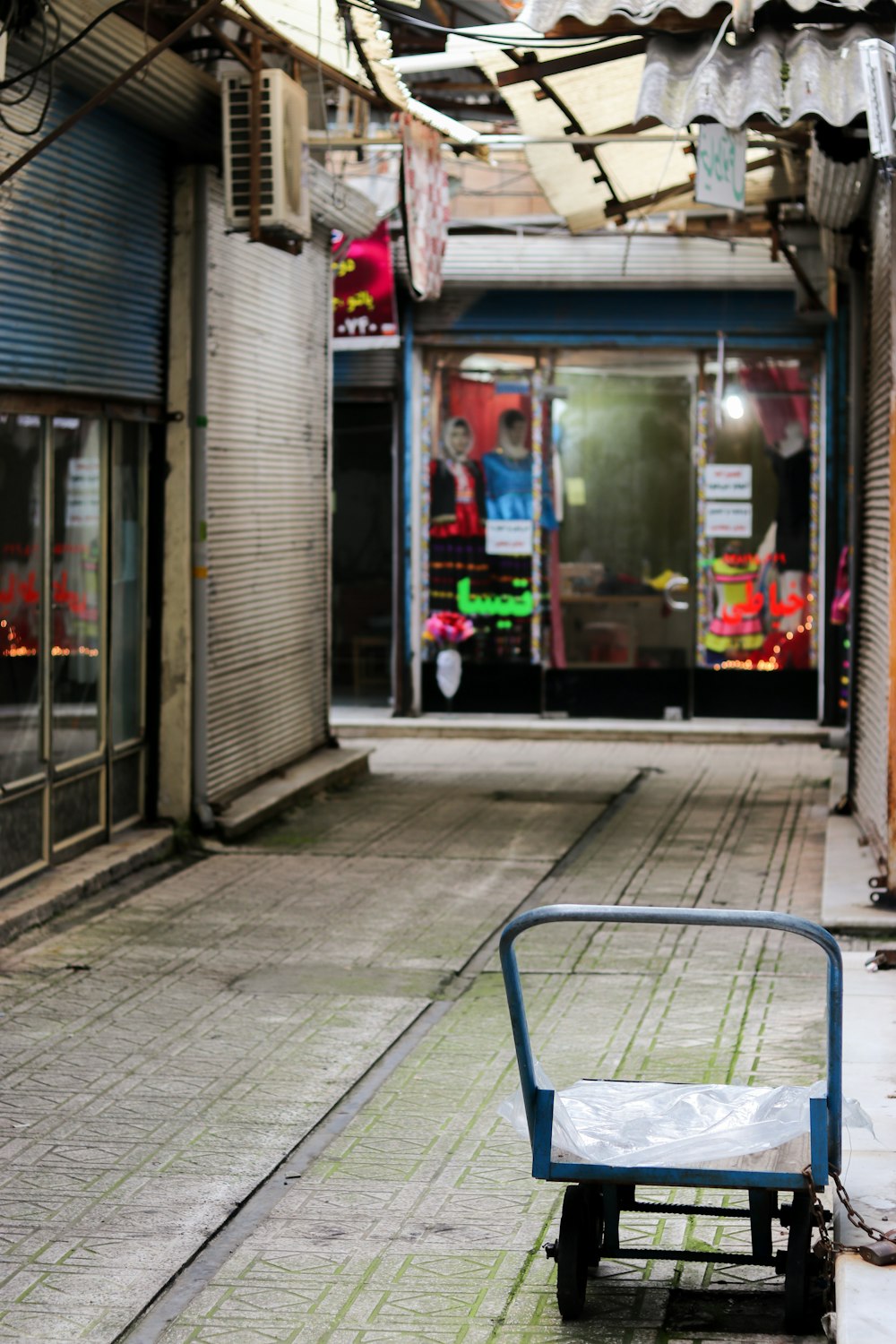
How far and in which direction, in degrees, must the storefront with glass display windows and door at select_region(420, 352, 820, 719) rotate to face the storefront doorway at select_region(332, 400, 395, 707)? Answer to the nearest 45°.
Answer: approximately 90° to its right

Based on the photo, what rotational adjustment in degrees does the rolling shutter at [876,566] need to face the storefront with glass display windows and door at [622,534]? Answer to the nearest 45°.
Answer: approximately 90° to its right

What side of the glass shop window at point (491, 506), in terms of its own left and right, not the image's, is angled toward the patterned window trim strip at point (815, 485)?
left

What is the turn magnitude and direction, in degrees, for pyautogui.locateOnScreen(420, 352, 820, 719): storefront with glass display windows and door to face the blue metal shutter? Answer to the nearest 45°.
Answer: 0° — it already faces it

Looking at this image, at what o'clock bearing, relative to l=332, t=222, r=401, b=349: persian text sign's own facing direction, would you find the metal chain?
The metal chain is roughly at 12 o'clock from the persian text sign.

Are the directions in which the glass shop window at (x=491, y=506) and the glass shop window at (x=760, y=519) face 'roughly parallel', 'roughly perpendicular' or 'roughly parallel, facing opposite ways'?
roughly parallel

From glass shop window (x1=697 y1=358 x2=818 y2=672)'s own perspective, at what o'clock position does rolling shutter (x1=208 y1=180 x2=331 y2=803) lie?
The rolling shutter is roughly at 1 o'clock from the glass shop window.

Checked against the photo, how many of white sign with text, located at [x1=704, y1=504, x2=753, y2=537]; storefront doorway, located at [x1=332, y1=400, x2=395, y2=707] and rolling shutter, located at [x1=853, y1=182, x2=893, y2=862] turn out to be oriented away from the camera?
0

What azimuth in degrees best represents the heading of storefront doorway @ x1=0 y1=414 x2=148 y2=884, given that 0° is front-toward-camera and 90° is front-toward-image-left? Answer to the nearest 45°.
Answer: approximately 315°

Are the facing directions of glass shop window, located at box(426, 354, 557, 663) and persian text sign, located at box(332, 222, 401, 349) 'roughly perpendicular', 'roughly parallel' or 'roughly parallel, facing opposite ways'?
roughly parallel

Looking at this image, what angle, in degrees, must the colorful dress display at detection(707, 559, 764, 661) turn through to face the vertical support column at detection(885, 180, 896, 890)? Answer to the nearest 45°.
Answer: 0° — it already faces it

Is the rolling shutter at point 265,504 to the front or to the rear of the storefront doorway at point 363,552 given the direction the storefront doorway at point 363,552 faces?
to the front

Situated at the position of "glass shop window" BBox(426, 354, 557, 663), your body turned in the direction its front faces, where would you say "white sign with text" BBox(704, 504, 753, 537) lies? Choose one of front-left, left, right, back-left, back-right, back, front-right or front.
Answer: left

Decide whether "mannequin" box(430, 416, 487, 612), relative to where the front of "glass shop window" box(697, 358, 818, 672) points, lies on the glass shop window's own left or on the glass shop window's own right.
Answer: on the glass shop window's own right

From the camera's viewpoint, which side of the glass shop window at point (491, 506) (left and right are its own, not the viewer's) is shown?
front

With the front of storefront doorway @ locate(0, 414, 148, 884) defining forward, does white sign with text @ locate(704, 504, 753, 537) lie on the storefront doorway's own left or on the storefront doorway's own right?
on the storefront doorway's own left

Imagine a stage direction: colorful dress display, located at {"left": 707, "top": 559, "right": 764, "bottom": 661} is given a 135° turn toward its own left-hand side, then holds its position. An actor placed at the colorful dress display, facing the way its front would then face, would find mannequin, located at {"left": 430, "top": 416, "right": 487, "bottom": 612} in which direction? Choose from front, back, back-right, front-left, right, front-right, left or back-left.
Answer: back-left

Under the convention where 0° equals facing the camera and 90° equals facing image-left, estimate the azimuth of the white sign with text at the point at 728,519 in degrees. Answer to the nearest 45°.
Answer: approximately 0°

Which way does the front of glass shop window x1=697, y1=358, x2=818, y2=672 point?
toward the camera

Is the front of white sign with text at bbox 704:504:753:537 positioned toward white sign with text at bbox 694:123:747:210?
yes
